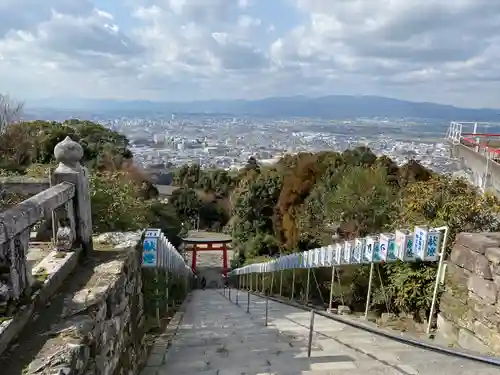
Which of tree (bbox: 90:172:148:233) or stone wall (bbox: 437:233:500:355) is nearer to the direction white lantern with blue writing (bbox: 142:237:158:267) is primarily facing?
the stone wall

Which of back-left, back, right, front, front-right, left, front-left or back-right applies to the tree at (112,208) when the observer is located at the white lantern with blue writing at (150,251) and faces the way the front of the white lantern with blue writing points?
back

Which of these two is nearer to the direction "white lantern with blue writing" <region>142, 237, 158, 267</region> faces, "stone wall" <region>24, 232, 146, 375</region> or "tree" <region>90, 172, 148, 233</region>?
the stone wall

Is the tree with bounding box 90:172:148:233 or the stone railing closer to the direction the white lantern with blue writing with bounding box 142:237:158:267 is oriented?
the stone railing
